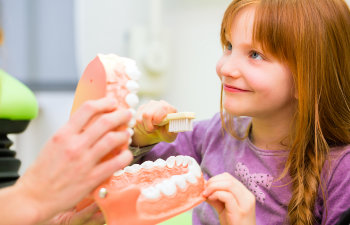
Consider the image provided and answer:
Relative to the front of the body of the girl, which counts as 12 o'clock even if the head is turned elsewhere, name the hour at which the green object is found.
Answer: The green object is roughly at 1 o'clock from the girl.

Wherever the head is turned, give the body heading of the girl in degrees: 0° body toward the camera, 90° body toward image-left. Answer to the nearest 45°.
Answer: approximately 45°
